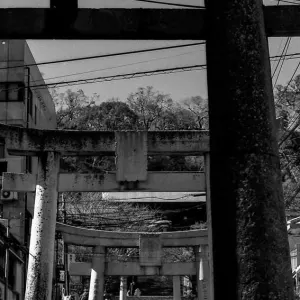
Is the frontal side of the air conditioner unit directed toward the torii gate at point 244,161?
yes

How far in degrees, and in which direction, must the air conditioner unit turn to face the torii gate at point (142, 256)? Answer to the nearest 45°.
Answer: approximately 45° to its left

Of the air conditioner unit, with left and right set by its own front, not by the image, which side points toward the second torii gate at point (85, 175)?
front

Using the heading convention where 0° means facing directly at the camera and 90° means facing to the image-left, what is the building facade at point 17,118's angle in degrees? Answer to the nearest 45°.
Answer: approximately 315°
